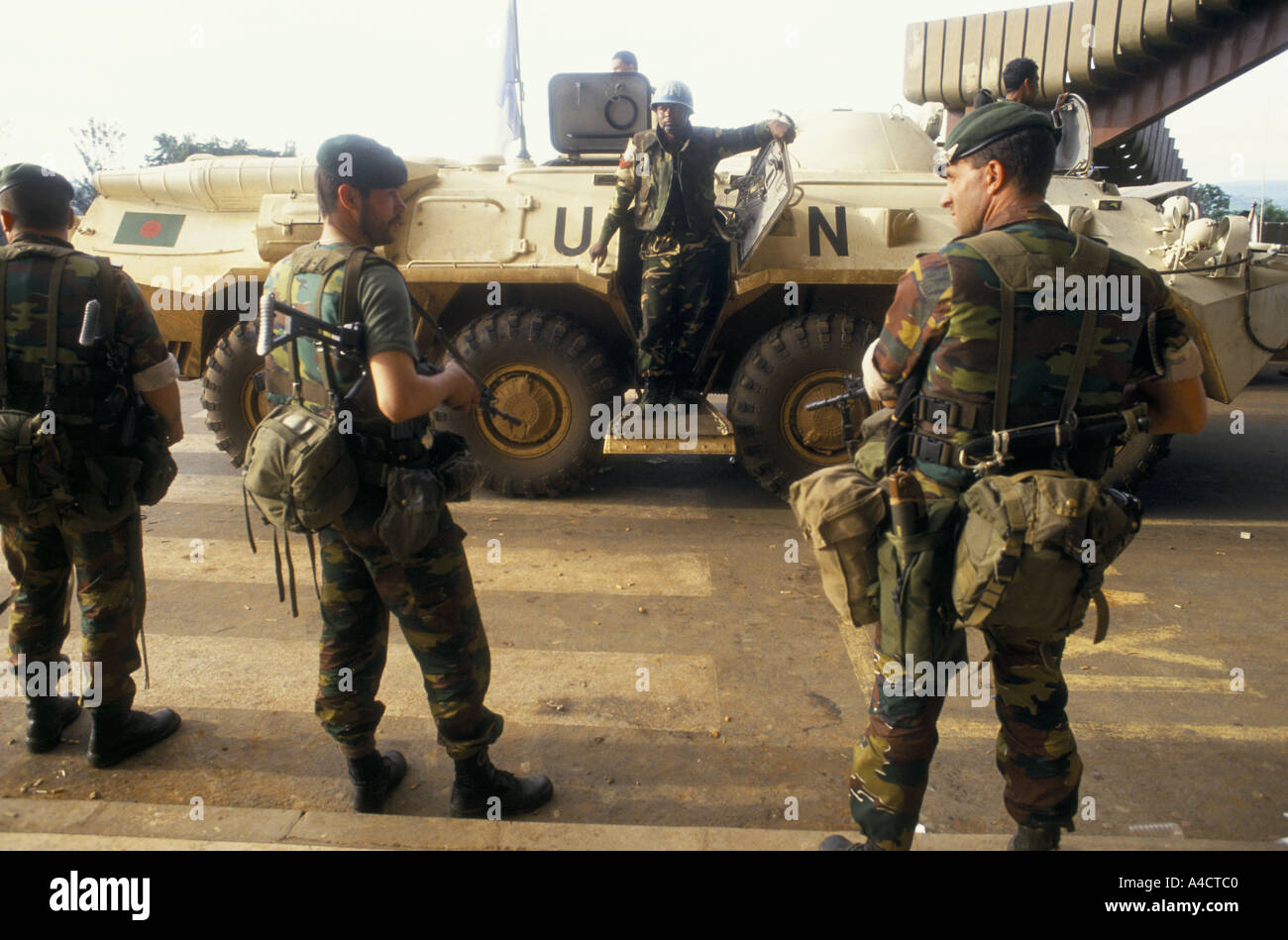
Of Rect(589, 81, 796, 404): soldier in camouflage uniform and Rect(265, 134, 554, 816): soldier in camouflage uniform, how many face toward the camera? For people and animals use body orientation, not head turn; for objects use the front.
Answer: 1

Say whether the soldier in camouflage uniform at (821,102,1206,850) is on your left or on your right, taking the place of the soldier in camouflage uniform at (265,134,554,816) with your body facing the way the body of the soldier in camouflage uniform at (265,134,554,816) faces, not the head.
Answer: on your right

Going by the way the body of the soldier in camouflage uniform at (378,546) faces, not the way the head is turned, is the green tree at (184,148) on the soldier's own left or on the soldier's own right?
on the soldier's own left

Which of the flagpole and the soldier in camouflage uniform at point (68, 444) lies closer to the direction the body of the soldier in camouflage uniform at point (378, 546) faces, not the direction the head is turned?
the flagpole

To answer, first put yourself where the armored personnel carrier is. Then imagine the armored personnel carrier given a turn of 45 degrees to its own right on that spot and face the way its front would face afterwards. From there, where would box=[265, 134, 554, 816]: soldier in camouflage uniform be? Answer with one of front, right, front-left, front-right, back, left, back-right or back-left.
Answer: front-right

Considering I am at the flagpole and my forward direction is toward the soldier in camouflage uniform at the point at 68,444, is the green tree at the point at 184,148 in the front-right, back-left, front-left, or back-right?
back-right

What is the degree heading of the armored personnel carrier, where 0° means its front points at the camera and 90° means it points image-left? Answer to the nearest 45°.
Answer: approximately 270°

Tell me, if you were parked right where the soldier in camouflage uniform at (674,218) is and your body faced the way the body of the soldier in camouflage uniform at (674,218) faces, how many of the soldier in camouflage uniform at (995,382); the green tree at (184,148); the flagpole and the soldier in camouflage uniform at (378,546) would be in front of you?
2

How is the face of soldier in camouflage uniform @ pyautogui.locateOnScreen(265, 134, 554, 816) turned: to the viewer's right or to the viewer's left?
to the viewer's right

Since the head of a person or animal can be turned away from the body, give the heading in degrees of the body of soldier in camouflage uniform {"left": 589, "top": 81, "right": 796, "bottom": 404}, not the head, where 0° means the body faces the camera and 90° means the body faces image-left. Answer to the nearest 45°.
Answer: approximately 0°

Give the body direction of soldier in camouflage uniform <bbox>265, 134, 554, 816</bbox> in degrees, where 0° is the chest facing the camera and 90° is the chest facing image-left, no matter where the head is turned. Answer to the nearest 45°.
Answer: approximately 225°

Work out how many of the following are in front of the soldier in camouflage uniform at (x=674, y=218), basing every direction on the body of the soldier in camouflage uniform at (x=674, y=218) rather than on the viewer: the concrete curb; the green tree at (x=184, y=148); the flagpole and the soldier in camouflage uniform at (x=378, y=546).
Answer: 2
